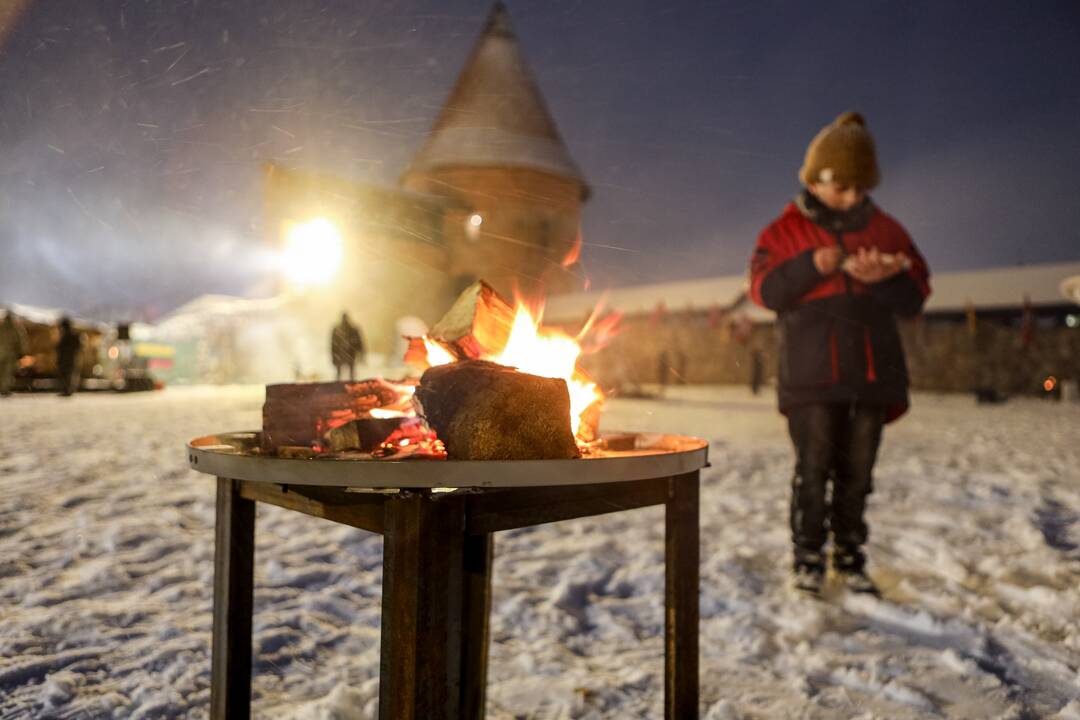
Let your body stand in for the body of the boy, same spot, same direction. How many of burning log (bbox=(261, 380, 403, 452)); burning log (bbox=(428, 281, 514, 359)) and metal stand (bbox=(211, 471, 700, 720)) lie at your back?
0

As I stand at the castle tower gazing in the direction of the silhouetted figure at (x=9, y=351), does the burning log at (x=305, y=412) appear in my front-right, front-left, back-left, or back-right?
front-left

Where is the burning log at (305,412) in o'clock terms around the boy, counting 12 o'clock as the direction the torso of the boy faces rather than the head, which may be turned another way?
The burning log is roughly at 1 o'clock from the boy.

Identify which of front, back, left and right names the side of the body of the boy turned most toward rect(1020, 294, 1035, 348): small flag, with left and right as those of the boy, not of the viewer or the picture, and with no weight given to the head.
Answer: back

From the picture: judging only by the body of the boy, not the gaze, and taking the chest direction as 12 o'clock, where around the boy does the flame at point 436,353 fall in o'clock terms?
The flame is roughly at 1 o'clock from the boy.

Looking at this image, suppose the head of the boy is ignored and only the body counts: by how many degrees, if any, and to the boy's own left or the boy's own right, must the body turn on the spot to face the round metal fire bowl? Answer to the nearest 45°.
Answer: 0° — they already face it

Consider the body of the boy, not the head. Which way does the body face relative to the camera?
toward the camera

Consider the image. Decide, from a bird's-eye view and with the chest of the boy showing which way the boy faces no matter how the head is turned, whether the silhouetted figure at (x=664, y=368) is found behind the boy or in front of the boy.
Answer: behind

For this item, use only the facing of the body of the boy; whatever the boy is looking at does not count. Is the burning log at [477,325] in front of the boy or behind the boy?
in front

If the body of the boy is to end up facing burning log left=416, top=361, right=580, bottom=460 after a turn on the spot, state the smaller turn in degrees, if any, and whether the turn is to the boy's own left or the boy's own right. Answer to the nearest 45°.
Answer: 0° — they already face it
